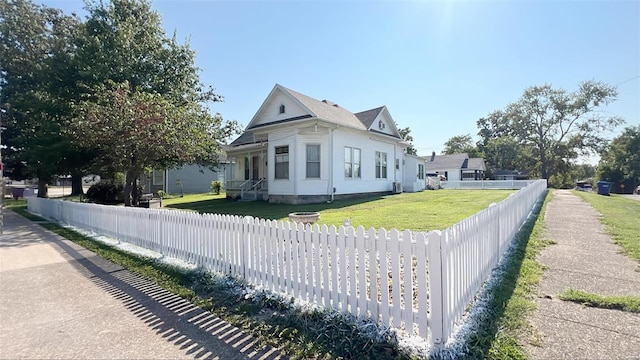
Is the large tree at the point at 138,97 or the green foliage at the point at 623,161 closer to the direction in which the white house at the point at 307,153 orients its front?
the large tree

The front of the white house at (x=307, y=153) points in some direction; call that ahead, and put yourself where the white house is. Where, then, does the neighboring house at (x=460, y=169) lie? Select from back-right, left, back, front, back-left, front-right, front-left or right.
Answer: back

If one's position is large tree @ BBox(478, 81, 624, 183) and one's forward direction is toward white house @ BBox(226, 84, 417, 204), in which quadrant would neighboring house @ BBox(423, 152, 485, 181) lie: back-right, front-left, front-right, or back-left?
front-right

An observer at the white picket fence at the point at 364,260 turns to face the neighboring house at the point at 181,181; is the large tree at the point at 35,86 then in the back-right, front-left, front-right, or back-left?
front-left

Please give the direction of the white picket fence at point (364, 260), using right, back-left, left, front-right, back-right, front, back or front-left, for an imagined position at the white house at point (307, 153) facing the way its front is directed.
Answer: front-left

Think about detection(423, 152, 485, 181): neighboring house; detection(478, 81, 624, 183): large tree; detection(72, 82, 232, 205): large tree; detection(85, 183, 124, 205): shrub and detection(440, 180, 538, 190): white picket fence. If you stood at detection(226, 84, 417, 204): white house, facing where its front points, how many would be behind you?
3

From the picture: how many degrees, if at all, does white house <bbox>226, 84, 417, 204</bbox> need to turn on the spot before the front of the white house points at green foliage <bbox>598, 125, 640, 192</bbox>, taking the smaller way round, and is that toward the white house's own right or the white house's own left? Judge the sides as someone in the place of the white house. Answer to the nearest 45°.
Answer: approximately 180°

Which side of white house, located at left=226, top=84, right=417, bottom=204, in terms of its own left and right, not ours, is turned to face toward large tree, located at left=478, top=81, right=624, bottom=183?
back

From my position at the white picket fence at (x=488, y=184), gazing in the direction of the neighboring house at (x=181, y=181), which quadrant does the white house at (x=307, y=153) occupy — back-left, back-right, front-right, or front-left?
front-left

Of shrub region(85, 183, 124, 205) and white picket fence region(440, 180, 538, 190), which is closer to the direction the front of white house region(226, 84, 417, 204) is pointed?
the shrub

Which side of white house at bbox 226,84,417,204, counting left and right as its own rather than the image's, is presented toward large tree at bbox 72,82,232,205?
front

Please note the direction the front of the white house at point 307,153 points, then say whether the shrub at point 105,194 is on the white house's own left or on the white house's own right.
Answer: on the white house's own right

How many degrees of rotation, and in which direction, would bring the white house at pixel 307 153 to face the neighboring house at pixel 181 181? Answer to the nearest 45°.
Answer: approximately 90° to its right

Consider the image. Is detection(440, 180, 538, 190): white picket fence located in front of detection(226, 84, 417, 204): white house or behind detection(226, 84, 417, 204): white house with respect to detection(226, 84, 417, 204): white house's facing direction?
behind

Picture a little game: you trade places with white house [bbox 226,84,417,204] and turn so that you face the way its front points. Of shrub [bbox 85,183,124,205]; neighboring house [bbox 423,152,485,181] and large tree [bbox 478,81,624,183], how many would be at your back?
2

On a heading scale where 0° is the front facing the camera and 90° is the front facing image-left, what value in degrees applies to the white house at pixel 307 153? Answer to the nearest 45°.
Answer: approximately 45°
